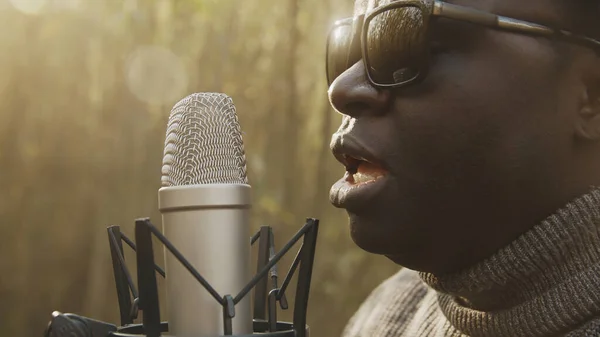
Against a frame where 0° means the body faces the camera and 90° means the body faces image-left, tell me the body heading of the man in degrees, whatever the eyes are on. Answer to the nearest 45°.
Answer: approximately 45°

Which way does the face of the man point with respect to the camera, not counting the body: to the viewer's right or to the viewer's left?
to the viewer's left
